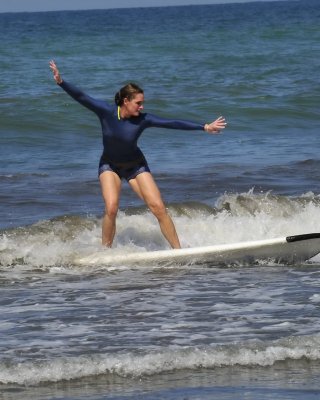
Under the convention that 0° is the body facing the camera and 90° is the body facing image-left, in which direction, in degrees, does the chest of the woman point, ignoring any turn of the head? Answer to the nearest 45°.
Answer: approximately 0°

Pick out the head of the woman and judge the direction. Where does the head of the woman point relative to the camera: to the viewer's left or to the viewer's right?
to the viewer's right
